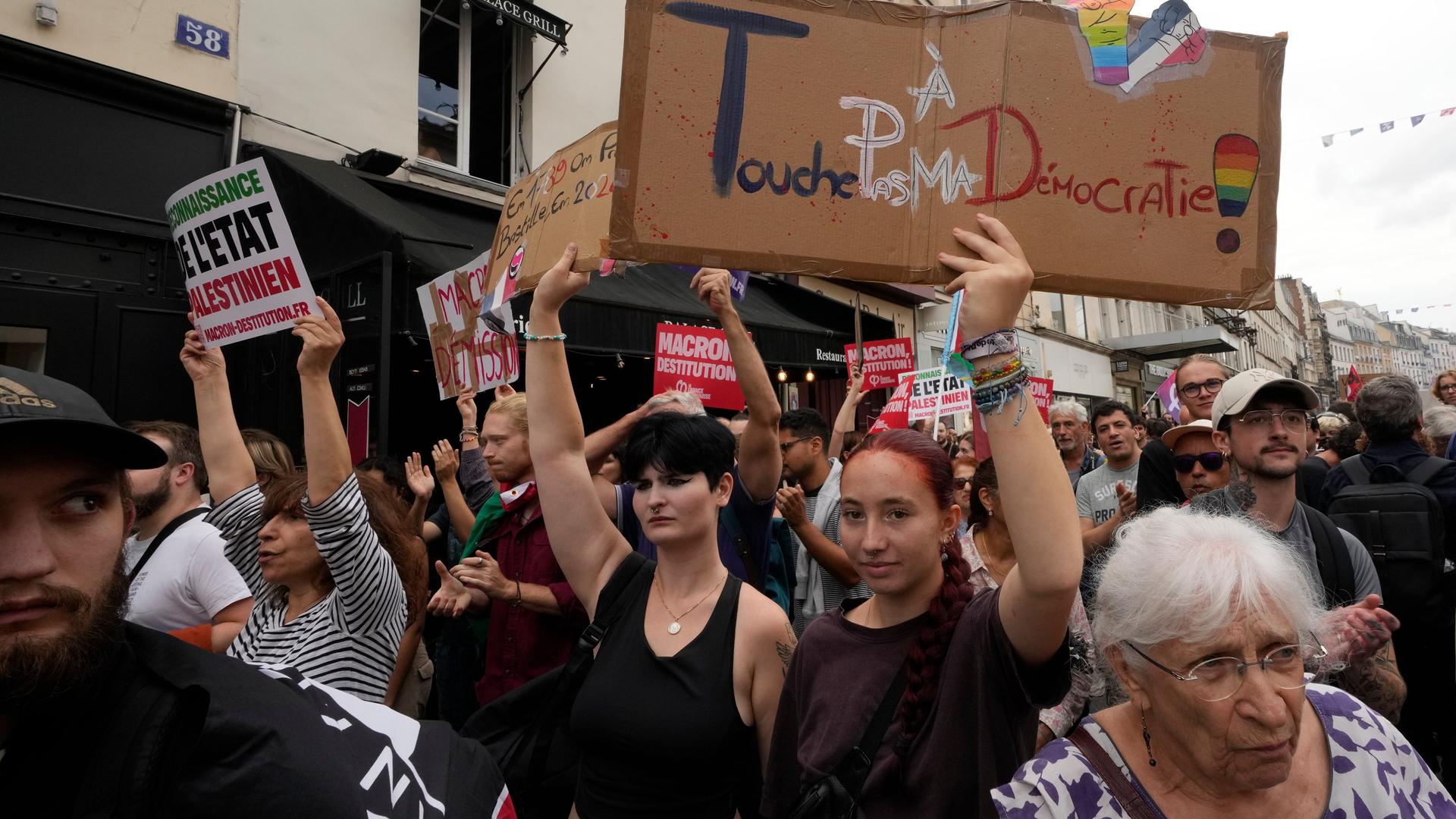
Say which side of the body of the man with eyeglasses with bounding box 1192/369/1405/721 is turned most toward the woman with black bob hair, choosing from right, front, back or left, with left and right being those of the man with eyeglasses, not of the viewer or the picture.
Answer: right

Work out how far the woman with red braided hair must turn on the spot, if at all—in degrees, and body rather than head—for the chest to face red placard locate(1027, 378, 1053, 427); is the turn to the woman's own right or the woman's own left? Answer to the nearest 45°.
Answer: approximately 135° to the woman's own right

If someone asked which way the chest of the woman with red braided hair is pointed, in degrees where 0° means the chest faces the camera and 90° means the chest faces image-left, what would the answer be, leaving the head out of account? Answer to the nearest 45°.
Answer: approximately 45°

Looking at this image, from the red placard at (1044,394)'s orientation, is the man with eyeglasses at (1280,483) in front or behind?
in front

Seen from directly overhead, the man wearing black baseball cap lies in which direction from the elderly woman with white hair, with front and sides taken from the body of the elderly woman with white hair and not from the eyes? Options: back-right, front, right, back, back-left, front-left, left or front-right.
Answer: right

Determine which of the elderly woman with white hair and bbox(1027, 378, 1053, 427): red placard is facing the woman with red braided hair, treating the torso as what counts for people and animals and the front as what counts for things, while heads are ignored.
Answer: the red placard

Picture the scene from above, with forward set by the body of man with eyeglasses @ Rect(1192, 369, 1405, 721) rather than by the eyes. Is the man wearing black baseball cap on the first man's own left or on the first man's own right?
on the first man's own right

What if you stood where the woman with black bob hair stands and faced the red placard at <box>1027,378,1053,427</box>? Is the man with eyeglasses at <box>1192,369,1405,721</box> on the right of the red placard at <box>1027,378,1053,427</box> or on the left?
right

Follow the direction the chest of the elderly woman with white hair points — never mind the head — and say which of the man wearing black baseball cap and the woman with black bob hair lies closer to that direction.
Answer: the man wearing black baseball cap

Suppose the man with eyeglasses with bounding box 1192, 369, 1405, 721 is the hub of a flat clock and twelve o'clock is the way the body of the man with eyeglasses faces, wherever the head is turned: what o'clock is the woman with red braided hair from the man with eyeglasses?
The woman with red braided hair is roughly at 2 o'clock from the man with eyeglasses.

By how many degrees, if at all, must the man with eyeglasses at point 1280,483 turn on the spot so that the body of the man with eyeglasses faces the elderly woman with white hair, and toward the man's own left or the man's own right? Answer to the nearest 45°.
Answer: approximately 45° to the man's own right

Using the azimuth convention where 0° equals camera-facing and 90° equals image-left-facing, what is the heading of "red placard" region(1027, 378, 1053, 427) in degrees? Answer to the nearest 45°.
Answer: approximately 0°
